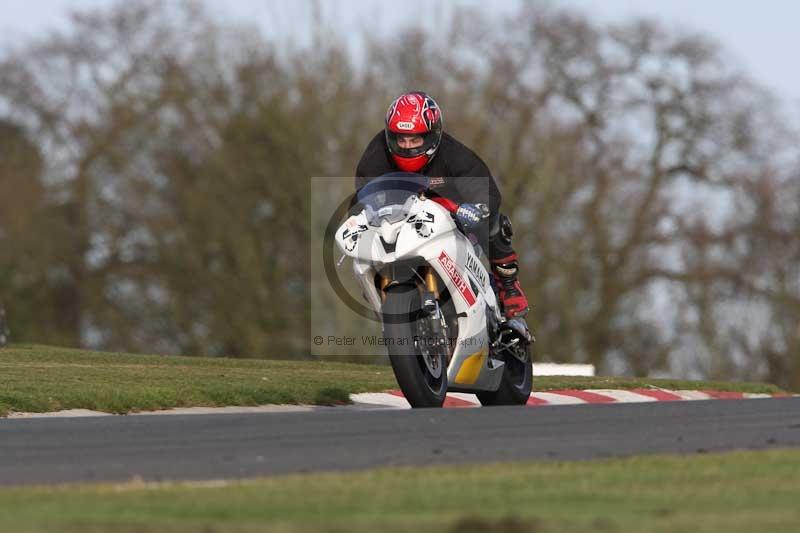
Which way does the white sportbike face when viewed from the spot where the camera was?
facing the viewer and to the left of the viewer

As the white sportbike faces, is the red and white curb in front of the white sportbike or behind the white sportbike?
behind
